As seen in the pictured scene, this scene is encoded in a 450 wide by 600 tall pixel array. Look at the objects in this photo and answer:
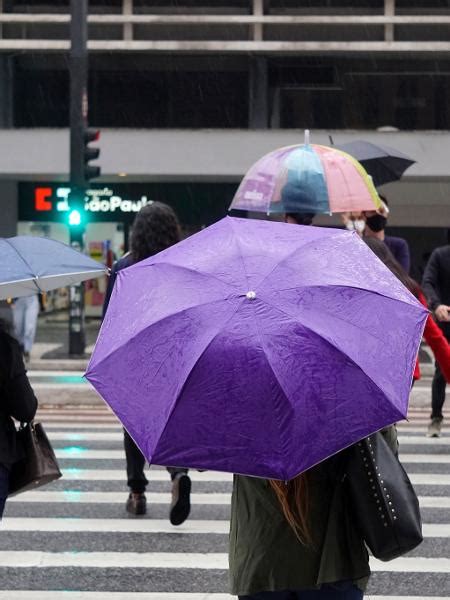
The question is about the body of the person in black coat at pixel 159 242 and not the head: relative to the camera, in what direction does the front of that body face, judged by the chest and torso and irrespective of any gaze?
away from the camera

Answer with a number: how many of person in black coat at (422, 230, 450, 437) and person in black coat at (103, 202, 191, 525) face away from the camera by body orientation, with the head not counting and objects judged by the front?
1

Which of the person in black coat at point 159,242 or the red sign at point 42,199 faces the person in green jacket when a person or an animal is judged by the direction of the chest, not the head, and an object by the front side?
the red sign

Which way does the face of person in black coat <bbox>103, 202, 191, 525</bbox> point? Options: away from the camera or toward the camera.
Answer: away from the camera

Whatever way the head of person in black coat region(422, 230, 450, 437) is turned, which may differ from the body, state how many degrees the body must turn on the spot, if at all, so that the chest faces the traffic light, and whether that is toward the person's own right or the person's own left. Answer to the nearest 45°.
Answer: approximately 135° to the person's own right

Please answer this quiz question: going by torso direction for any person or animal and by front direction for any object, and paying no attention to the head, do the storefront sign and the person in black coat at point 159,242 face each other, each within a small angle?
yes

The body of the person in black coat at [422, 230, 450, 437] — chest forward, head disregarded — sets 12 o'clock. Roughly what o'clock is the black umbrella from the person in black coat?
The black umbrella is roughly at 5 o'clock from the person in black coat.

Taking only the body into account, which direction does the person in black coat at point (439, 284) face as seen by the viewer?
toward the camera

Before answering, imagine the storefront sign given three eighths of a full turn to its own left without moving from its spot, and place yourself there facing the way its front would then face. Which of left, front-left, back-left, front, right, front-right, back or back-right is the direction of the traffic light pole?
back-right

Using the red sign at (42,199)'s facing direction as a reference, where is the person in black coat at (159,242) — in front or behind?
in front

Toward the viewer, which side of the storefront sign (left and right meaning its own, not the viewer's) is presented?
front

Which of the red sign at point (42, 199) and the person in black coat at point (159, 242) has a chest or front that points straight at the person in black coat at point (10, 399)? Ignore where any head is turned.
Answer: the red sign

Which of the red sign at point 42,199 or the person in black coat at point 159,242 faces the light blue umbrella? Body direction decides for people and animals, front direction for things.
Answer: the red sign

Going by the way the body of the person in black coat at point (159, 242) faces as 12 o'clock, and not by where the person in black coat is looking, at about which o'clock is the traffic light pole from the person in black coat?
The traffic light pole is roughly at 12 o'clock from the person in black coat.

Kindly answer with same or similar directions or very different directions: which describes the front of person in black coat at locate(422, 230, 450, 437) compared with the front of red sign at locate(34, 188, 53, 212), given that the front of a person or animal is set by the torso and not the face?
same or similar directions
